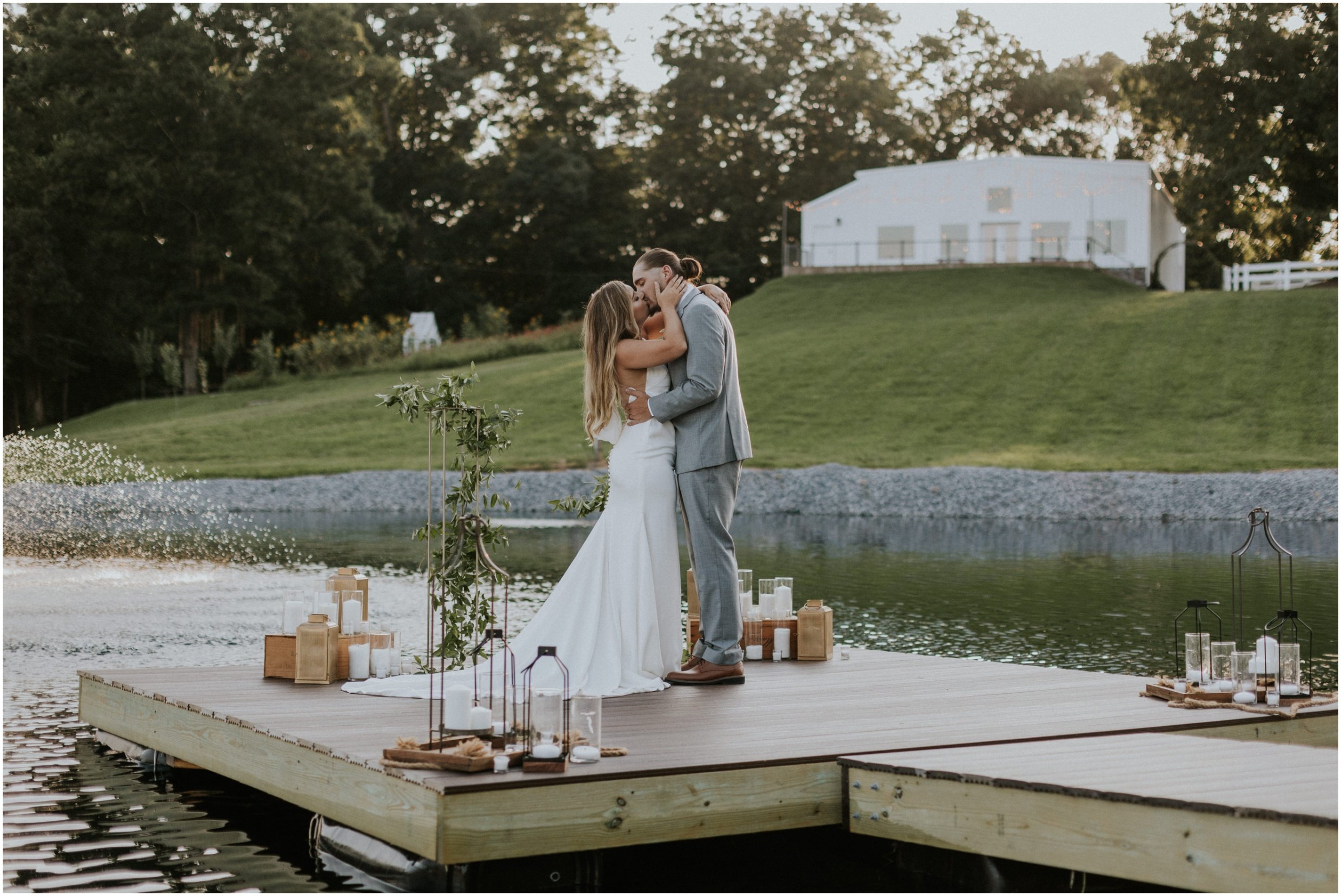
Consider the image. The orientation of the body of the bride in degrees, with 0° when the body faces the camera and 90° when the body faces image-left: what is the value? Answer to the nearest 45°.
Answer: approximately 270°

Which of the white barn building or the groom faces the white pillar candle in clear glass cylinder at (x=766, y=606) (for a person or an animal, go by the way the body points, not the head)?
the white barn building

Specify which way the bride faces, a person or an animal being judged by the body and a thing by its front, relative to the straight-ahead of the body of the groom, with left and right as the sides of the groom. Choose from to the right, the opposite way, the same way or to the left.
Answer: the opposite way

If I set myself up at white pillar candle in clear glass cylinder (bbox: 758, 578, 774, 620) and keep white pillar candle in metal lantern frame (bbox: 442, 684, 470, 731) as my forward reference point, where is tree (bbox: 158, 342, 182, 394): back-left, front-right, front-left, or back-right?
back-right

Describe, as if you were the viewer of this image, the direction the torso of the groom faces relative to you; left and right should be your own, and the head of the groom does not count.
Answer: facing to the left of the viewer

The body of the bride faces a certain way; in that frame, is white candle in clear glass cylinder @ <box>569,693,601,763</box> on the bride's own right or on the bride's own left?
on the bride's own right

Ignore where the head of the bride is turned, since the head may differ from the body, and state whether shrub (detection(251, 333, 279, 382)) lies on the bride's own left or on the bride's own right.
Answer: on the bride's own left

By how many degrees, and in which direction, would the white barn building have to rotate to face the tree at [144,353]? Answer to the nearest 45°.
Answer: approximately 90° to its right

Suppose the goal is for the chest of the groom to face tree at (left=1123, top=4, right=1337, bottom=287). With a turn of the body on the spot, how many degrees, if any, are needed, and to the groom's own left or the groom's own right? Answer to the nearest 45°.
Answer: approximately 135° to the groom's own right

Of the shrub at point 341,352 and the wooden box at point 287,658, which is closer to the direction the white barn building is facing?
the wooden box

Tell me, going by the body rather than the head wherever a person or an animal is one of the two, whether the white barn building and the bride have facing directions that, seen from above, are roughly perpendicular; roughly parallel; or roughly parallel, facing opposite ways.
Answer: roughly perpendicular

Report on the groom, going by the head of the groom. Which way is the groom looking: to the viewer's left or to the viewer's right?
to the viewer's left
